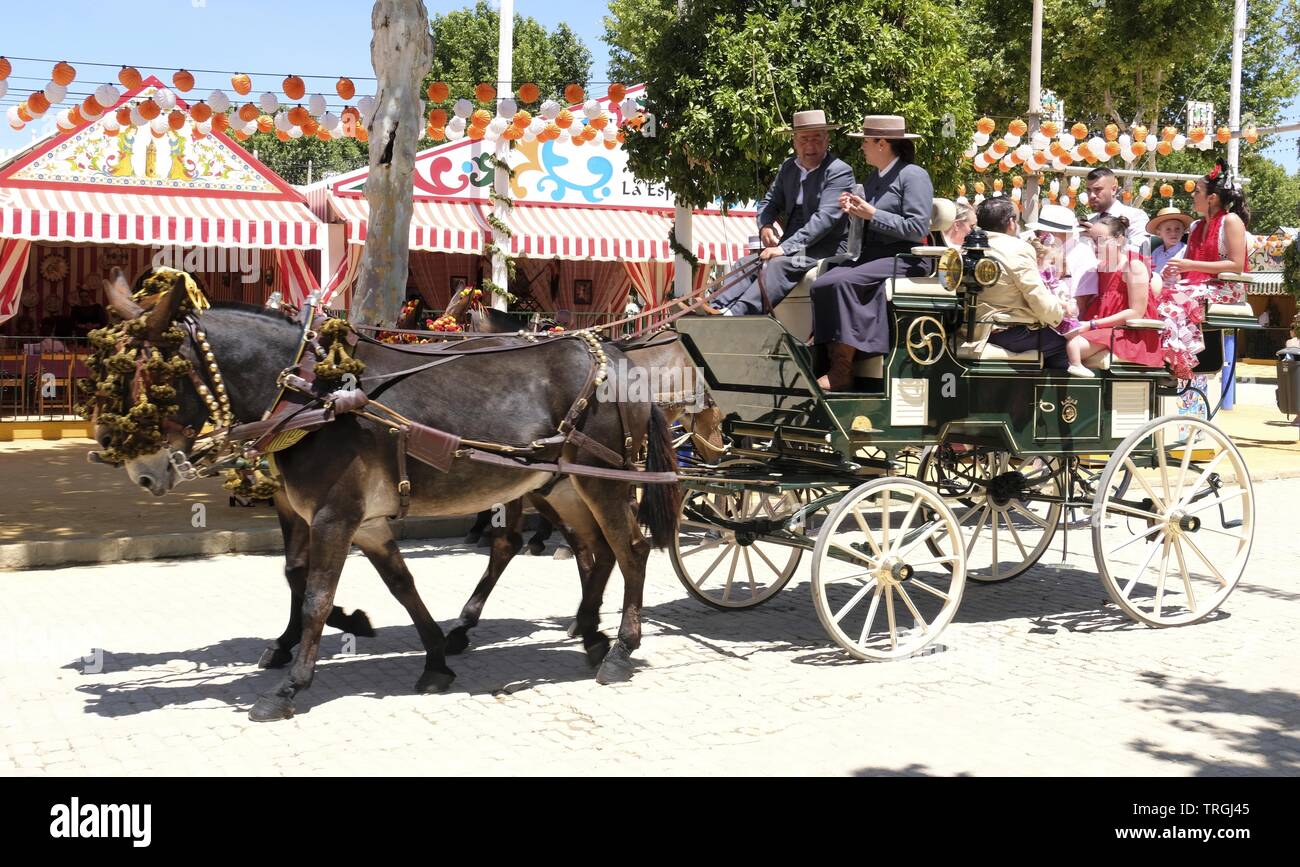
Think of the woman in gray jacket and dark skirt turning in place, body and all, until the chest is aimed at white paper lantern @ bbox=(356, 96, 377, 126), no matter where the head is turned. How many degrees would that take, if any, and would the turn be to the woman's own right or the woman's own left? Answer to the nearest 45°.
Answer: approximately 45° to the woman's own right

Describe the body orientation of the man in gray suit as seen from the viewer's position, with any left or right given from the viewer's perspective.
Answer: facing the viewer and to the left of the viewer

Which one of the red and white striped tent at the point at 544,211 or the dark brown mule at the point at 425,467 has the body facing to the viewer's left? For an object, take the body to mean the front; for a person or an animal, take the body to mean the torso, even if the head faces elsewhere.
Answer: the dark brown mule

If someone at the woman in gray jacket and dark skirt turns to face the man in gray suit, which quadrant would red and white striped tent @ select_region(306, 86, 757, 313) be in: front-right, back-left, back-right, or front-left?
front-right

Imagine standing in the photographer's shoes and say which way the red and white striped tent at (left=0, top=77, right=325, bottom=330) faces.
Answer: facing the viewer

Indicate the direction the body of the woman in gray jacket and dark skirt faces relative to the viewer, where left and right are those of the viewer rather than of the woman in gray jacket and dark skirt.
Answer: facing to the left of the viewer

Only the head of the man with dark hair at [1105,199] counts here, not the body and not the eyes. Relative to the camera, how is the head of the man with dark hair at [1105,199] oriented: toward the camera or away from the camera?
toward the camera

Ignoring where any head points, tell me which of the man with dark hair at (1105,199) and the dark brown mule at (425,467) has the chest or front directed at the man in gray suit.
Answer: the man with dark hair

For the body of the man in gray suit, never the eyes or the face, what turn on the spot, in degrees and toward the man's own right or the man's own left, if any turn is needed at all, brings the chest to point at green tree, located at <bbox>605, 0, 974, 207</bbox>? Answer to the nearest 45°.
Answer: approximately 135° to the man's own right

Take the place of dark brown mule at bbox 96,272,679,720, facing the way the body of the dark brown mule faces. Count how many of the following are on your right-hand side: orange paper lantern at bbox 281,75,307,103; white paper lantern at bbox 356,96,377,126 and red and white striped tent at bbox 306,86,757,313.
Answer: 3

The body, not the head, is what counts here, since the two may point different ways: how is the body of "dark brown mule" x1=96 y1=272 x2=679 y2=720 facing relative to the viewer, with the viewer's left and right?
facing to the left of the viewer
